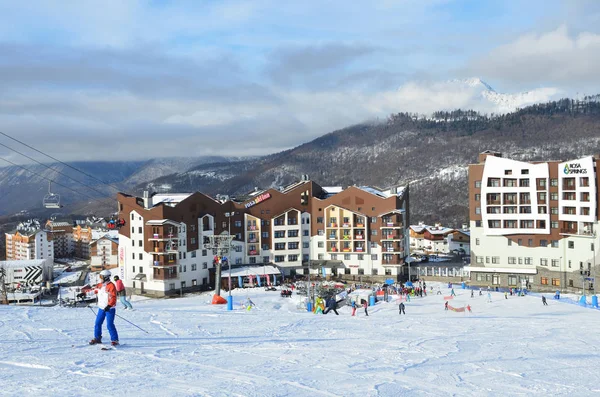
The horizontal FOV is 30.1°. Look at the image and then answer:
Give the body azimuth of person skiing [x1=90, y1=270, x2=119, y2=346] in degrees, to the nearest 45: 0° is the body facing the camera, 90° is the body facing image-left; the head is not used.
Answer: approximately 45°
